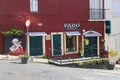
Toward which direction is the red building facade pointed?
toward the camera
